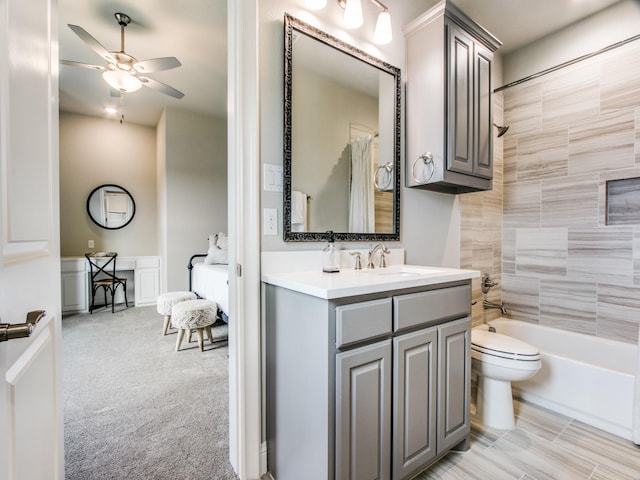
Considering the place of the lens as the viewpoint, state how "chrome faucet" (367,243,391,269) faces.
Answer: facing the viewer and to the right of the viewer

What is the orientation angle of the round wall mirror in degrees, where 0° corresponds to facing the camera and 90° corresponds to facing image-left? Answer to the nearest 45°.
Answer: approximately 0°

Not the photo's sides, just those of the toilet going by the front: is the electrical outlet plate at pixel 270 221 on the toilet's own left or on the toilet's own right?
on the toilet's own right

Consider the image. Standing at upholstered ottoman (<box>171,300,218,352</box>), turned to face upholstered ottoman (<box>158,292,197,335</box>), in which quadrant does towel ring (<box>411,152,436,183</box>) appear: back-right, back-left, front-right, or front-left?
back-right

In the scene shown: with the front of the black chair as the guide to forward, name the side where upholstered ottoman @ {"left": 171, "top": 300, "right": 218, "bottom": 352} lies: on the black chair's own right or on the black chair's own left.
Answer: on the black chair's own right

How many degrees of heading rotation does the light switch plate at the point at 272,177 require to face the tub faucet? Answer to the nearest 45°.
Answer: approximately 90° to its left

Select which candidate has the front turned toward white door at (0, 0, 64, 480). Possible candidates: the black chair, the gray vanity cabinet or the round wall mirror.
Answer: the round wall mirror

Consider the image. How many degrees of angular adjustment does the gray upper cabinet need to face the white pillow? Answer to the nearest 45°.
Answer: approximately 135° to its right

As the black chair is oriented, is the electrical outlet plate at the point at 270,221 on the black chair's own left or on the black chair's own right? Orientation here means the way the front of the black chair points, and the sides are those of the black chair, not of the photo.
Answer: on the black chair's own right

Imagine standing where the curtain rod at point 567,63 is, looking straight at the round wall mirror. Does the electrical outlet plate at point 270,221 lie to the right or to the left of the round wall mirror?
left

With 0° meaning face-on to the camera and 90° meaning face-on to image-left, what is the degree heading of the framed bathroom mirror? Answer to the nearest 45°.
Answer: approximately 315°
